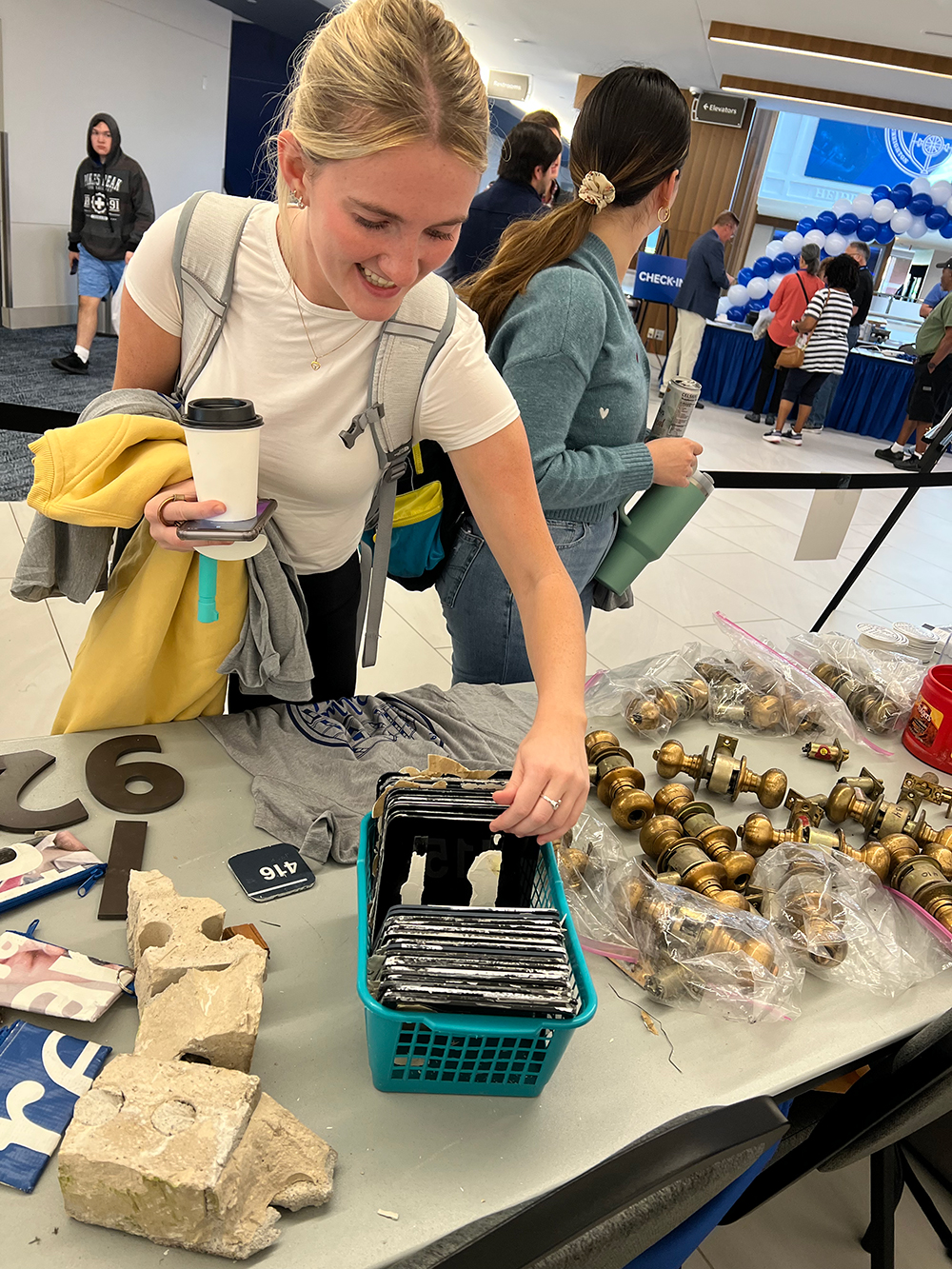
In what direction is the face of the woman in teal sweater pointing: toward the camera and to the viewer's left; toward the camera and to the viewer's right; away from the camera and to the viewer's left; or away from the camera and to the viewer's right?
away from the camera and to the viewer's right

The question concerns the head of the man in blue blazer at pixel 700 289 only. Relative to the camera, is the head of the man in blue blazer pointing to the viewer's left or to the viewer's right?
to the viewer's right

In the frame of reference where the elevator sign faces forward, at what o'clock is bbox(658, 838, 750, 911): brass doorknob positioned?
The brass doorknob is roughly at 12 o'clock from the elevator sign.

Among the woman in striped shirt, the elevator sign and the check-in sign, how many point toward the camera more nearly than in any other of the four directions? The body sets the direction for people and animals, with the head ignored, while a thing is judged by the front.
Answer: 2

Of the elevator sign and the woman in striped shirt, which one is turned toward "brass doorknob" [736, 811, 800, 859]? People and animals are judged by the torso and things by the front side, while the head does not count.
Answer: the elevator sign

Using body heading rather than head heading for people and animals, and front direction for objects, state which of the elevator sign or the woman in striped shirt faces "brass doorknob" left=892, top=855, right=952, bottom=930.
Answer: the elevator sign

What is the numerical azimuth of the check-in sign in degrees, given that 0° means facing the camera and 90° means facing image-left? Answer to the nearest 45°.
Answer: approximately 0°

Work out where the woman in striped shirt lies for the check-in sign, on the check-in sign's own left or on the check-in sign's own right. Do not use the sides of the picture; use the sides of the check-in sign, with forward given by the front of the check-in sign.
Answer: on the check-in sign's own left

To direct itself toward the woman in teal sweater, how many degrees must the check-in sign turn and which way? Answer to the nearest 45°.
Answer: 0° — it already faces them

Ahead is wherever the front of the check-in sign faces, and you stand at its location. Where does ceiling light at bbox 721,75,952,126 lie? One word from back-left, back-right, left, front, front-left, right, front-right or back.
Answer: back-left
